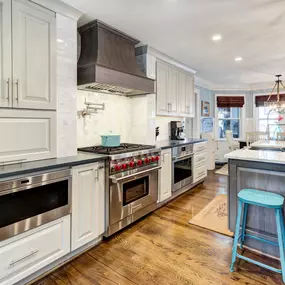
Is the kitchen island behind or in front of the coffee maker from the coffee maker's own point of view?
in front

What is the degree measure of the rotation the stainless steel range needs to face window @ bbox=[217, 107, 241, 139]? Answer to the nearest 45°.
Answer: approximately 90° to its left

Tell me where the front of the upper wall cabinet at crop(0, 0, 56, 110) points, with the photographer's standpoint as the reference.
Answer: facing the viewer and to the right of the viewer

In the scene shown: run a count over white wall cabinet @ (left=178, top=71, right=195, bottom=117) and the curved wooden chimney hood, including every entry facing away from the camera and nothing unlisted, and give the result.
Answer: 0

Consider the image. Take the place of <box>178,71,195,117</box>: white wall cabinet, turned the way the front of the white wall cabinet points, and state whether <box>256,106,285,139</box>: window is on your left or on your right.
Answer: on your left

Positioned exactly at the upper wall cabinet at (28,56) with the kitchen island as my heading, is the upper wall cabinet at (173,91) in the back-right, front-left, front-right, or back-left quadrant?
front-left

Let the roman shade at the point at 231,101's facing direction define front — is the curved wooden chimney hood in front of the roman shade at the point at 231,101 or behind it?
in front

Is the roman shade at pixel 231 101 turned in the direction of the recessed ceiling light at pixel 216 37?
yes

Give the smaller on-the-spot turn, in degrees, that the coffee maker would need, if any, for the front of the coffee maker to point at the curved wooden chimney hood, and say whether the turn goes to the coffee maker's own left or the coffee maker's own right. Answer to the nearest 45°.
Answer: approximately 45° to the coffee maker's own right

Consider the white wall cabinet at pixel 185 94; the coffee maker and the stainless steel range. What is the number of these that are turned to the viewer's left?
0

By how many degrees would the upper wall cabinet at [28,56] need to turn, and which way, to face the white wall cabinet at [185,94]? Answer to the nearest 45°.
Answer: approximately 90° to its left
